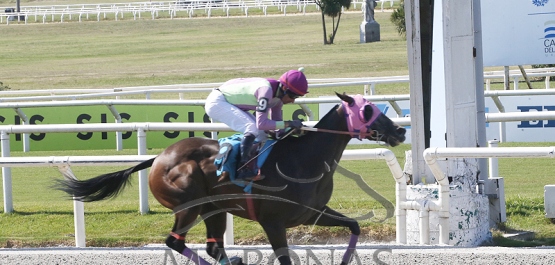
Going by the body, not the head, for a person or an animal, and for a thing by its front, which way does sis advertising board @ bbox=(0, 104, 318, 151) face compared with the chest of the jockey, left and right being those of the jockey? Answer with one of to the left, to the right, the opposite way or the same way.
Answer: to the right

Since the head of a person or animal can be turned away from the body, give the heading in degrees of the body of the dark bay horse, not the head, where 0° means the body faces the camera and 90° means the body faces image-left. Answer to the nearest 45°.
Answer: approximately 270°

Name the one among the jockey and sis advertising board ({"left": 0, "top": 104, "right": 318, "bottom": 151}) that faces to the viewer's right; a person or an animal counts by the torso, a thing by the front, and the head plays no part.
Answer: the jockey

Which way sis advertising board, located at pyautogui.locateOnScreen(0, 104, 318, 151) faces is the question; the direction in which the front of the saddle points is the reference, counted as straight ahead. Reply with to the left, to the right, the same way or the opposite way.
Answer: to the right

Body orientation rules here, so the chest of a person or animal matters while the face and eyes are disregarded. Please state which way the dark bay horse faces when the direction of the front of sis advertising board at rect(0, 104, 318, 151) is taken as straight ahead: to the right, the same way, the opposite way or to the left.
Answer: to the left

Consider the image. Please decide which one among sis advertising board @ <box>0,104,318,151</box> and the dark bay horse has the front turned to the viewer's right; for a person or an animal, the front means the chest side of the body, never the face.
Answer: the dark bay horse

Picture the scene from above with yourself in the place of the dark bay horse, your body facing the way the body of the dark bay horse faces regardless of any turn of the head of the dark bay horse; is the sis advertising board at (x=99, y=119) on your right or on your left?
on your left

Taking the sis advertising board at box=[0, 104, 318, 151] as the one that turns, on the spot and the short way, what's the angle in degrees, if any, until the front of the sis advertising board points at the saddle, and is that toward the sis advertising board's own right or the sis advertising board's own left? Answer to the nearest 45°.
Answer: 0° — it already faces it

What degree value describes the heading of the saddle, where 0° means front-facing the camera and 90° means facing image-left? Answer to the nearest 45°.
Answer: approximately 270°

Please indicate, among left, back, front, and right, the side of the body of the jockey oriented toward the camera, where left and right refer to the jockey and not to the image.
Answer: right

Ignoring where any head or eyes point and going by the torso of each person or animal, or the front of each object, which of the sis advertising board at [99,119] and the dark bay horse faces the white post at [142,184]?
the sis advertising board

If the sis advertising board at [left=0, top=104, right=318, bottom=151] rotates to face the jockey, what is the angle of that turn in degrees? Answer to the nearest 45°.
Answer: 0° — it already faces them
